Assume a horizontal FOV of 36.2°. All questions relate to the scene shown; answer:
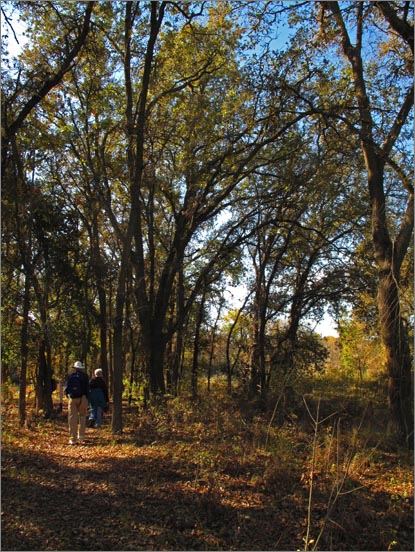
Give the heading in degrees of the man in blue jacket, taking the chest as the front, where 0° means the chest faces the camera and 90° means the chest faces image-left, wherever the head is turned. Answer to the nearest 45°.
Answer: approximately 180°

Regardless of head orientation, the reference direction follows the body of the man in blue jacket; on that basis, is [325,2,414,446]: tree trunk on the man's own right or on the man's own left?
on the man's own right
